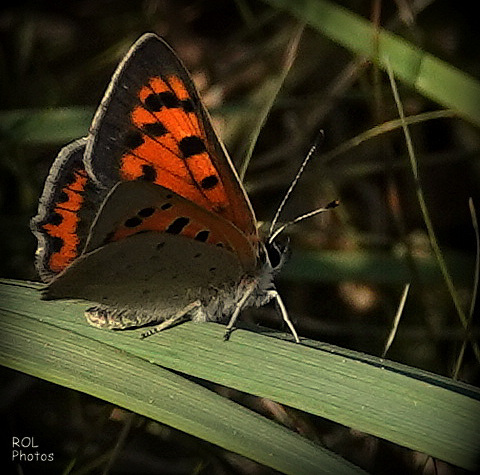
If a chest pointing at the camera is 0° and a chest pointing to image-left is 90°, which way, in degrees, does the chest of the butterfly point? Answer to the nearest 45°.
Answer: approximately 270°

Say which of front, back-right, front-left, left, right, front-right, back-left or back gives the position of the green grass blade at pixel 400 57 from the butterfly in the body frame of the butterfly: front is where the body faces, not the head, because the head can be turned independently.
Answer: front-left
